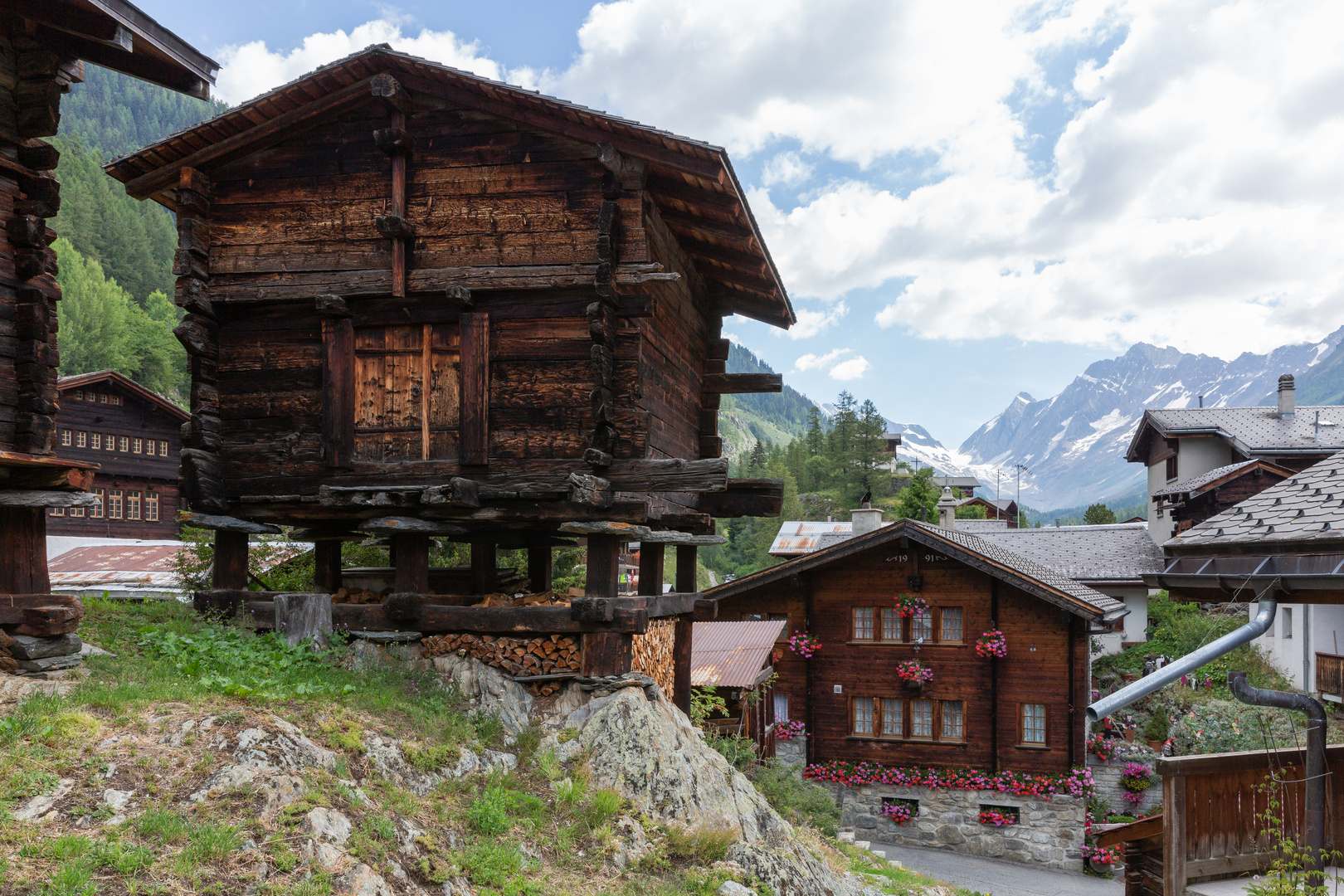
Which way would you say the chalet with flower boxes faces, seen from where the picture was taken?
facing the viewer

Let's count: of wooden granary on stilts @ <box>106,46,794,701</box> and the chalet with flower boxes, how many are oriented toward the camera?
2

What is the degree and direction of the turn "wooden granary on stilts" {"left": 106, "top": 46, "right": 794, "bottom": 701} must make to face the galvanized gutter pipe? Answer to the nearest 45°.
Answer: approximately 45° to its left

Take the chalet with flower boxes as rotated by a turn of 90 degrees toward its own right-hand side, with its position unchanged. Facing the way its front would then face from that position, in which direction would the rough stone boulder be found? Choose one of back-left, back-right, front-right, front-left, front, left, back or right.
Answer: left

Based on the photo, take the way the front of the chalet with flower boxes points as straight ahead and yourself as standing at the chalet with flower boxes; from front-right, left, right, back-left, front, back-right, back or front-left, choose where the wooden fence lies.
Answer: front

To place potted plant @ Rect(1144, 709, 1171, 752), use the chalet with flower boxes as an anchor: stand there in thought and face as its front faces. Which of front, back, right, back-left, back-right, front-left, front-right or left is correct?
back-left

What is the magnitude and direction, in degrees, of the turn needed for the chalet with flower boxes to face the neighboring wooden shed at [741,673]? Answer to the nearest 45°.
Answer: approximately 45° to its right

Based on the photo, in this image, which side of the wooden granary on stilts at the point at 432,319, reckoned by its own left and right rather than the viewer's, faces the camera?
front

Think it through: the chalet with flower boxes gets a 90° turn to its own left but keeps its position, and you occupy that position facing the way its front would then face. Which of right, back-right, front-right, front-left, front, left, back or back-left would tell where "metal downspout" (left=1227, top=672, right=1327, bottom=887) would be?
right

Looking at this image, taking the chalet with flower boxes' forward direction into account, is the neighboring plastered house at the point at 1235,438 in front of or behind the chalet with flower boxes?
behind
